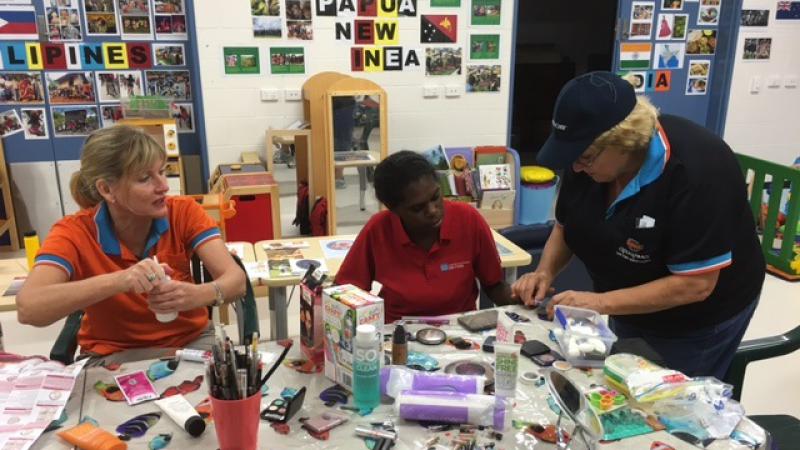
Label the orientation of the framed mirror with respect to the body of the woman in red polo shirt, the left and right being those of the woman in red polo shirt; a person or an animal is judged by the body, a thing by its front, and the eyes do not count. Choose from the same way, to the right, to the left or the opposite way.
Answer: the same way

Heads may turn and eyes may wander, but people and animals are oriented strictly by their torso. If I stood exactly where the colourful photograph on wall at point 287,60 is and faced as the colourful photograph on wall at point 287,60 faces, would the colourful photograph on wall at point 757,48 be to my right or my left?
on my left

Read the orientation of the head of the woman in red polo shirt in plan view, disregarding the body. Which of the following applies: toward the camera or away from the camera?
toward the camera

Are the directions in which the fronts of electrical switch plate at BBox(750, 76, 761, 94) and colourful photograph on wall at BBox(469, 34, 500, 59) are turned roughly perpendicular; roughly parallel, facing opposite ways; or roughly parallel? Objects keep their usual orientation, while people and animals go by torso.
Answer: roughly parallel

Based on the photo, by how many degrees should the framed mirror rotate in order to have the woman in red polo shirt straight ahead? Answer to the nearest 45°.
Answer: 0° — it already faces them

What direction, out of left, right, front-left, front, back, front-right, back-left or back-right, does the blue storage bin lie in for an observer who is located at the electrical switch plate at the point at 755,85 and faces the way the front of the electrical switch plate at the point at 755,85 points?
front-right

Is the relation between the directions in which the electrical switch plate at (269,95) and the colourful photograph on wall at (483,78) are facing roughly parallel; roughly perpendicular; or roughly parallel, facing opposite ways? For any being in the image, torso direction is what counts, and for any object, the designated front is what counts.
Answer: roughly parallel

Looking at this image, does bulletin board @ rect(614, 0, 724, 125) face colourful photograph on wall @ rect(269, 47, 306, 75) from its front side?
no

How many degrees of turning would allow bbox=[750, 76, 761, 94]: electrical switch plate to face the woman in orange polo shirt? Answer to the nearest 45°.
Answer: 0° — it already faces them

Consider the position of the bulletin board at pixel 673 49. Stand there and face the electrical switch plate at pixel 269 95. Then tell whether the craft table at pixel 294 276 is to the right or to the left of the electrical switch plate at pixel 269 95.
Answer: left

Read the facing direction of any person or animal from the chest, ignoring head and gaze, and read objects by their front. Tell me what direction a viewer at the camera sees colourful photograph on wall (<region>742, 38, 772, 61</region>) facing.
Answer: facing the viewer

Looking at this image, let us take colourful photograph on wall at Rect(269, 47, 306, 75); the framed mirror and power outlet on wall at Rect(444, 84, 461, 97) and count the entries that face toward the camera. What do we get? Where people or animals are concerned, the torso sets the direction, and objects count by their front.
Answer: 3

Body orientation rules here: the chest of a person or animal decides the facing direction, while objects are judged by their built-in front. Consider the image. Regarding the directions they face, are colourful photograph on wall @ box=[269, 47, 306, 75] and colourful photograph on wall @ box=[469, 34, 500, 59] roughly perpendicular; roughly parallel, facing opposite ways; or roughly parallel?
roughly parallel

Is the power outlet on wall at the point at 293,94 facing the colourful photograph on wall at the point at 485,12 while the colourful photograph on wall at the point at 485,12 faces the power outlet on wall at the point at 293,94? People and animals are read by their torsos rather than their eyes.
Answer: no

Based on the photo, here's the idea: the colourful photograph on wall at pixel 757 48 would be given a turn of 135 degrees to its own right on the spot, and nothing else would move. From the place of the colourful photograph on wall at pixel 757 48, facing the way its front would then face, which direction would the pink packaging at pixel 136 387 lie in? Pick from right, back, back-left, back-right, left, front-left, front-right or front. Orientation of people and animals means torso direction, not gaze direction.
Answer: back-left

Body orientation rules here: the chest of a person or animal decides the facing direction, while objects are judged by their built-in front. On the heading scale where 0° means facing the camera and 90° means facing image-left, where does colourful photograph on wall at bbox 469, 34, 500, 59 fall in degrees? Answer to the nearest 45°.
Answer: approximately 0°

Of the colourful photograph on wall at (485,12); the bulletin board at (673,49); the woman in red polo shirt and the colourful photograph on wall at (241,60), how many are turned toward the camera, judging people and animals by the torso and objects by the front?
4

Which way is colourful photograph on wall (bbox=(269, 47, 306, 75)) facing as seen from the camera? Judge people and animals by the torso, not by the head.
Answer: toward the camera

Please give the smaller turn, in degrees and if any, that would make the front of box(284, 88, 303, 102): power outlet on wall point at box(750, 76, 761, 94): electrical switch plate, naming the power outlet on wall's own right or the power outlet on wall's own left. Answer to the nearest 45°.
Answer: approximately 90° to the power outlet on wall's own left
